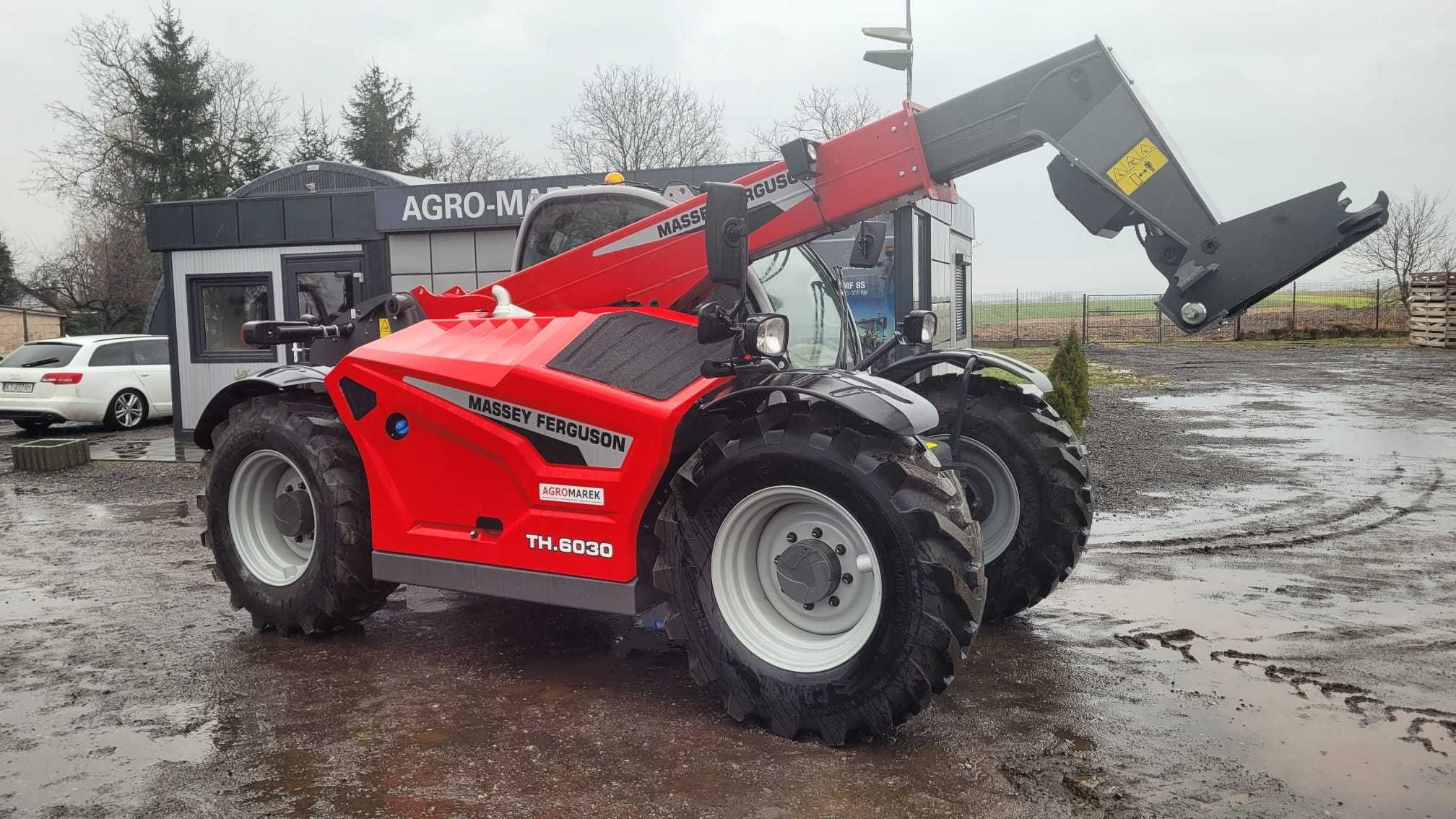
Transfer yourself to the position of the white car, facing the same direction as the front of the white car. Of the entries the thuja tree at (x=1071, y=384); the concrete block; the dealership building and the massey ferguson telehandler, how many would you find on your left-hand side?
0

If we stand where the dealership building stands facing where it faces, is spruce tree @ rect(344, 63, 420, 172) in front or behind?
behind

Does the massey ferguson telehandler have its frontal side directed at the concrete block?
no

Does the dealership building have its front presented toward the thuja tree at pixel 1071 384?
no

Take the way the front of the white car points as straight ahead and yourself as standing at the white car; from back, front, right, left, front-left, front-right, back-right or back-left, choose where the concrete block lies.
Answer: back-right

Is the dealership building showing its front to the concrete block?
no

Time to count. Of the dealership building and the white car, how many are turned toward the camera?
1

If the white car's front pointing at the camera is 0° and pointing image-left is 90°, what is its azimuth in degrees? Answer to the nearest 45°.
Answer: approximately 225°

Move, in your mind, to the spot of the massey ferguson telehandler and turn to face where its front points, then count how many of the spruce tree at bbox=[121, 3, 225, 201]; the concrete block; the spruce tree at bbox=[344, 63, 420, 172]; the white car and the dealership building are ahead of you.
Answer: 0

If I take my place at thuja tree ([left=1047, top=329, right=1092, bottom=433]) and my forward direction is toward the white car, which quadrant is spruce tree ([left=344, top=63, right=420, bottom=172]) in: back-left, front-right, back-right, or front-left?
front-right

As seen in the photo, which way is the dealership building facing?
toward the camera

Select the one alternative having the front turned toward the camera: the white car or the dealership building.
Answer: the dealership building

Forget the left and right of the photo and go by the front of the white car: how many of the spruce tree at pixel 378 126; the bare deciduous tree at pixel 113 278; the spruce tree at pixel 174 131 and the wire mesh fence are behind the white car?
0

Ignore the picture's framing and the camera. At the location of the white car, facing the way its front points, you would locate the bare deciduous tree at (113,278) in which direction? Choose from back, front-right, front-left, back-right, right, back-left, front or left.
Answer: front-left

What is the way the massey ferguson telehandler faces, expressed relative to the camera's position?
facing the viewer and to the right of the viewer

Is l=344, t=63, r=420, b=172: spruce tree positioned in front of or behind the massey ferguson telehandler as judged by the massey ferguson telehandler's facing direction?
behind

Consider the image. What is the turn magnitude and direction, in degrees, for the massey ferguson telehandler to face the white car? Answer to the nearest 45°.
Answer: approximately 180°
